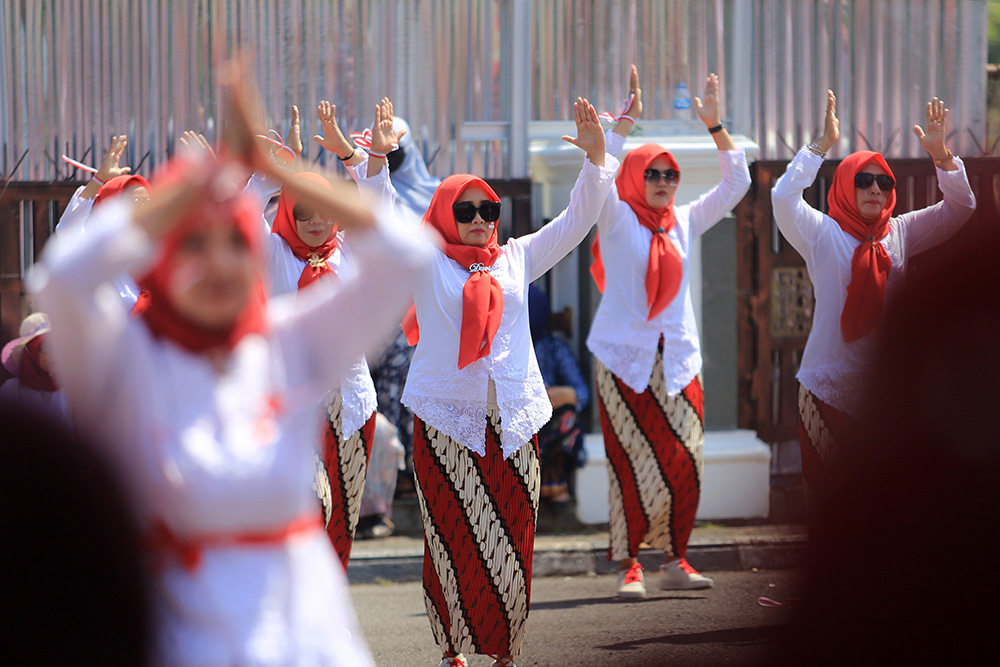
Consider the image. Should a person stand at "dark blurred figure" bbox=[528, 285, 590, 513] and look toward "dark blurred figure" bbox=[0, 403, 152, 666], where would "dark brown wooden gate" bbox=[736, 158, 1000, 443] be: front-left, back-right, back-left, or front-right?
back-left

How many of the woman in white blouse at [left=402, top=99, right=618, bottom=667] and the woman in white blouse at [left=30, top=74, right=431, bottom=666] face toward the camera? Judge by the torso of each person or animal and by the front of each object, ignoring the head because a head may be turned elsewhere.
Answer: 2

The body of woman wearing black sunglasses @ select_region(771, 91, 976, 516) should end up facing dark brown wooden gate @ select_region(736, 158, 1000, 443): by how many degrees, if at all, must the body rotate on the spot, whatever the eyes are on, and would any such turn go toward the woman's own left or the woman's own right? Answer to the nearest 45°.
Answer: approximately 135° to the woman's own left

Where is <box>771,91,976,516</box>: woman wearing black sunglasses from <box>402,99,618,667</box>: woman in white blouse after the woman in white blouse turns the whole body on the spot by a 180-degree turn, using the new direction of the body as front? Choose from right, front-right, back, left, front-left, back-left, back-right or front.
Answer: front-right

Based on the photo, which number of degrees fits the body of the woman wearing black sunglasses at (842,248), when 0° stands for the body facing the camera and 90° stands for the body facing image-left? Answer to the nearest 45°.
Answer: approximately 315°
